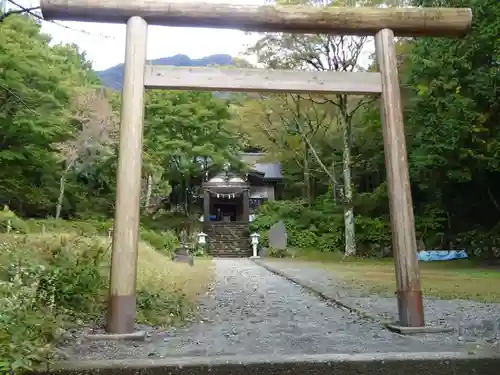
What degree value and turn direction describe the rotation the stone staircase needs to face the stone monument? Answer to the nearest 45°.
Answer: approximately 45° to its left

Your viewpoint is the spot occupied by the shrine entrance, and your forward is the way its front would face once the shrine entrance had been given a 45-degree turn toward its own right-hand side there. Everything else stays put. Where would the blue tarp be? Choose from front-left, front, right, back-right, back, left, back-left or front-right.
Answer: left

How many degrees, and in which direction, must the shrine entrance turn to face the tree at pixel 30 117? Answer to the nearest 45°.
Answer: approximately 45° to its right

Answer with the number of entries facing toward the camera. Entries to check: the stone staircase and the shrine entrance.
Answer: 2

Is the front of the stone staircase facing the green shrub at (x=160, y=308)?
yes

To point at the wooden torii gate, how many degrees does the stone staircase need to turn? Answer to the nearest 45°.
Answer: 0° — it already faces it

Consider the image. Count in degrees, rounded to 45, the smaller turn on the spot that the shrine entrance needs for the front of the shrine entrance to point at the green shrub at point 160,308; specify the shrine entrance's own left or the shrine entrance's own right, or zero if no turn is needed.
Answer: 0° — it already faces it

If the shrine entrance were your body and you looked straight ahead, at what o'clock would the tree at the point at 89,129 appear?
The tree is roughly at 1 o'clock from the shrine entrance.

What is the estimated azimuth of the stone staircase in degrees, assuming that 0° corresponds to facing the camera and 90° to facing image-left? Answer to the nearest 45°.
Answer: approximately 0°
